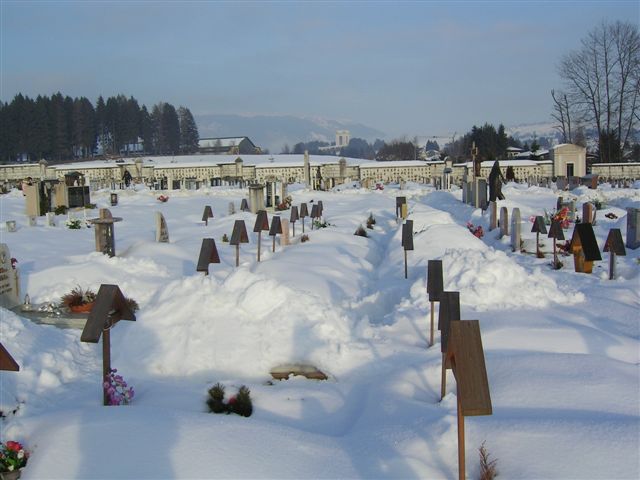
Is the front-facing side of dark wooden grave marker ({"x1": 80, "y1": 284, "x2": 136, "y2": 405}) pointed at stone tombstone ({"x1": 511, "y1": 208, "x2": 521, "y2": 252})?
no

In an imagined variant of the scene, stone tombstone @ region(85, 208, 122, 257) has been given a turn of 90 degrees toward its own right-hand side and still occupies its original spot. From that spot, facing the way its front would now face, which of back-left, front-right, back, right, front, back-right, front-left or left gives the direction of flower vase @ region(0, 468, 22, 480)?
front-left

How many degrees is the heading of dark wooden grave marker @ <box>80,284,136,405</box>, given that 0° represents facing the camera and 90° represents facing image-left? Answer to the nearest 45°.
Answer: approximately 315°

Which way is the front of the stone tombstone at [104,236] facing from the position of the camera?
facing the viewer and to the right of the viewer

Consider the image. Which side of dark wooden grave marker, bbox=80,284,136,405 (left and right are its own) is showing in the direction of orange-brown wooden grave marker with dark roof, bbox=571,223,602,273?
left

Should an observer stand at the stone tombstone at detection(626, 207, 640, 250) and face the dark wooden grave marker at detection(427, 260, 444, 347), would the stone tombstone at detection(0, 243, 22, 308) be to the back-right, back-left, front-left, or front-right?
front-right

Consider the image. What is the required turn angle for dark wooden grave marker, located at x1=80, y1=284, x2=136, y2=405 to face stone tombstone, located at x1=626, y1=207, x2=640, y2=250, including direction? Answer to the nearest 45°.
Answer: approximately 90° to its left

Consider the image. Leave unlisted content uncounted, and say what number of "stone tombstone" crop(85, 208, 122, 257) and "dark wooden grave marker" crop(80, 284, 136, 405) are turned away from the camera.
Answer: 0

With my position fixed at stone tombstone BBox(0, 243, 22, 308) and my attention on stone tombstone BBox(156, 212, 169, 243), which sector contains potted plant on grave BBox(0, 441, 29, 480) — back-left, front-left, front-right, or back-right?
back-right

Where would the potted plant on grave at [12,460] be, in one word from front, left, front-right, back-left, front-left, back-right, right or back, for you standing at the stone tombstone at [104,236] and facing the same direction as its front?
front-right

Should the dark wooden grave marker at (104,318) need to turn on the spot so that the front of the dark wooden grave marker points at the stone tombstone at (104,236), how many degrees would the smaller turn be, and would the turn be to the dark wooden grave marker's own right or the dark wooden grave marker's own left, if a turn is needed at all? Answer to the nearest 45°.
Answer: approximately 135° to the dark wooden grave marker's own left

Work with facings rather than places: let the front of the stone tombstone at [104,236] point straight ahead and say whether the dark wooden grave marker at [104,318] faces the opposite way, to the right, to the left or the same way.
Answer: the same way

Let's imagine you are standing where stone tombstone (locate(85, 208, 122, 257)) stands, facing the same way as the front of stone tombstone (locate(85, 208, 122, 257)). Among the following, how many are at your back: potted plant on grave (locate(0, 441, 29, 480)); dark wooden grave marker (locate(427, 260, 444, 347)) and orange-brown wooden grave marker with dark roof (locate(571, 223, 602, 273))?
0

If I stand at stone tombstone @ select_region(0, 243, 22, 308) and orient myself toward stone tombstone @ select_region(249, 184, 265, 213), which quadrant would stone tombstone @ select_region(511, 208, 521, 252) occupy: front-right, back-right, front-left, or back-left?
front-right

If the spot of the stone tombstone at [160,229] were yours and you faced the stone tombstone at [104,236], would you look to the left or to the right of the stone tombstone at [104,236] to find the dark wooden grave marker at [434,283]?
left

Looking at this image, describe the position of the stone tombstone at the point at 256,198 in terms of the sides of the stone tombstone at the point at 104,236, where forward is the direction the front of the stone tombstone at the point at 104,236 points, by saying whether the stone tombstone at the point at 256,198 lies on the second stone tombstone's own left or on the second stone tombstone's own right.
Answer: on the second stone tombstone's own left
